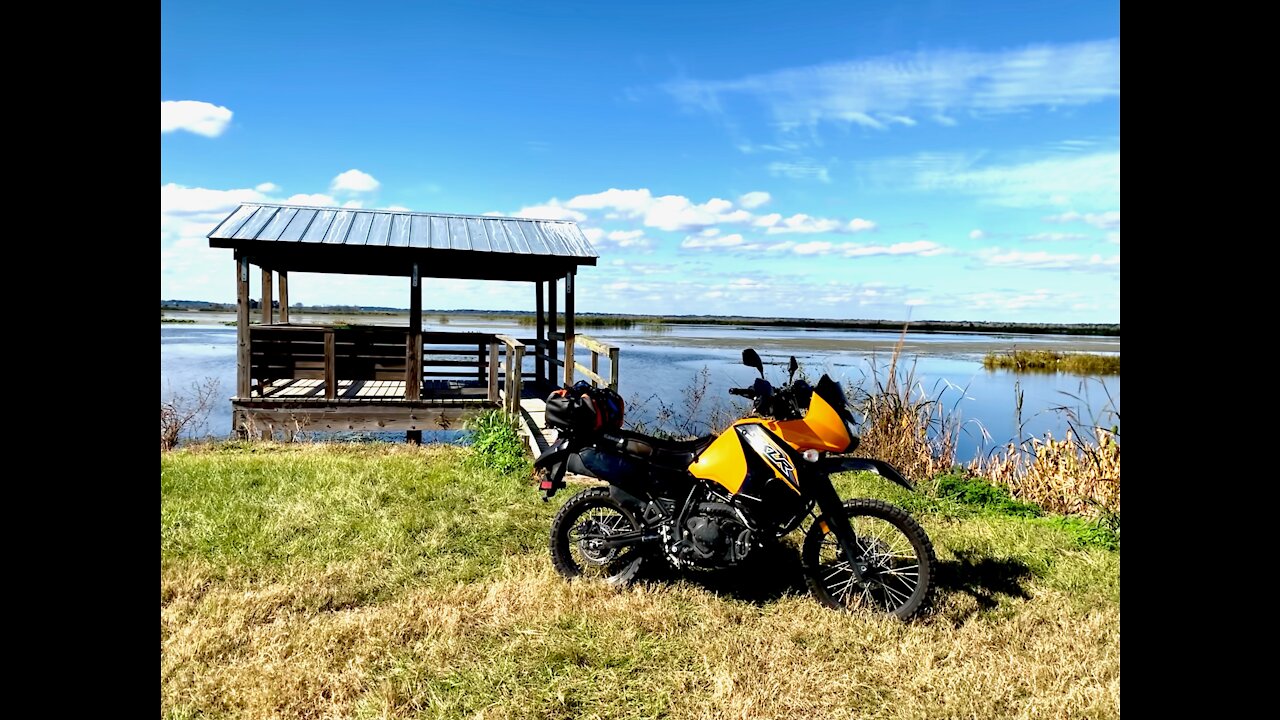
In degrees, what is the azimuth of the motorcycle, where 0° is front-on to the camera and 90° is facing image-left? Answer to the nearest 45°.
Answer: approximately 270°
